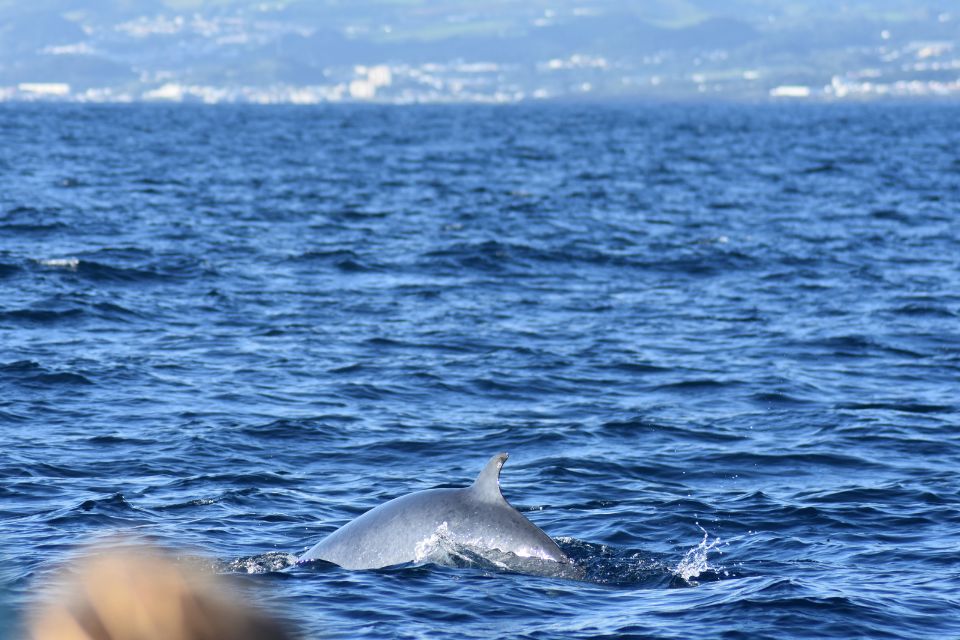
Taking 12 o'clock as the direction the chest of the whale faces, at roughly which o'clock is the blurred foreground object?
The blurred foreground object is roughly at 9 o'clock from the whale.

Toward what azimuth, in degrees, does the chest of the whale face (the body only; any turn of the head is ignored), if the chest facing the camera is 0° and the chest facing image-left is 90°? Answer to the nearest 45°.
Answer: approximately 90°
